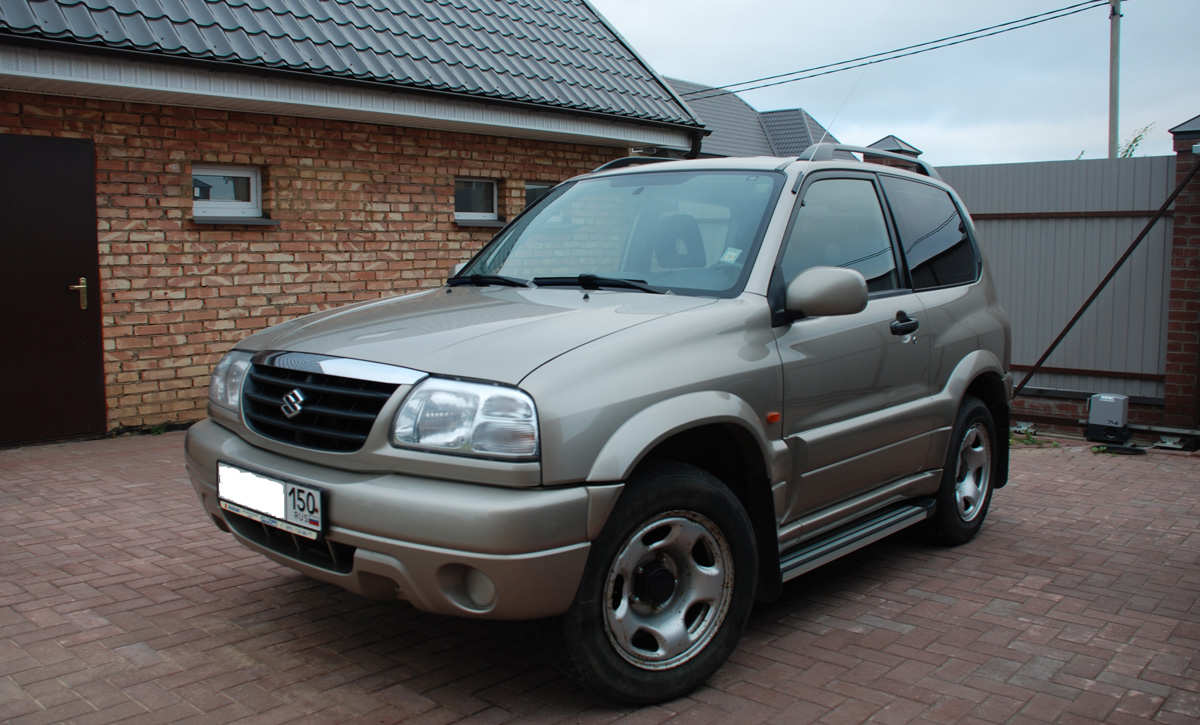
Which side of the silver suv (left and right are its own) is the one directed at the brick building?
right

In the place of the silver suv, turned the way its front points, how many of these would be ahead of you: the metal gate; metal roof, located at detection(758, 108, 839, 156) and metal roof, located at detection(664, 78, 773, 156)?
0

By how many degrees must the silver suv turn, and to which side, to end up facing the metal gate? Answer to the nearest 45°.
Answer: approximately 180°

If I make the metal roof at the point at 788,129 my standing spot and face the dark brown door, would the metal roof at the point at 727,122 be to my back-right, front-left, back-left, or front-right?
front-right

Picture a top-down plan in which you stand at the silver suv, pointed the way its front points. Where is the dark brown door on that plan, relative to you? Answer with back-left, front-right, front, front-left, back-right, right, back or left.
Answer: right

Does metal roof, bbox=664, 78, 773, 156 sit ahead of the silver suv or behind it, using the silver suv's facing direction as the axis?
behind

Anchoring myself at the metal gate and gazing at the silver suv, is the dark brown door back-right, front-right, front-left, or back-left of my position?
front-right

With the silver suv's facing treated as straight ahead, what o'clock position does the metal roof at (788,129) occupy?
The metal roof is roughly at 5 o'clock from the silver suv.

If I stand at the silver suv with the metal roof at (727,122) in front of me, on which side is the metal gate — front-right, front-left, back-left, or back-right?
front-right
